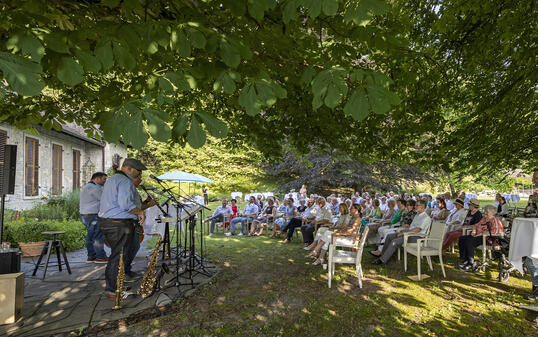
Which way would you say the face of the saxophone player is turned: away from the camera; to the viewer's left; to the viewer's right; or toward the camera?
to the viewer's right

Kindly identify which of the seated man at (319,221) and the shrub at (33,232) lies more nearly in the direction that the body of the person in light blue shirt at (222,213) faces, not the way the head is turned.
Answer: the shrub

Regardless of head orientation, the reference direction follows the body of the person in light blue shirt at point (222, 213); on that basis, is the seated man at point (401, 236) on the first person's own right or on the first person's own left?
on the first person's own left

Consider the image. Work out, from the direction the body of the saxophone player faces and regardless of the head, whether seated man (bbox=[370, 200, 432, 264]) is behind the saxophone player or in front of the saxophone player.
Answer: in front

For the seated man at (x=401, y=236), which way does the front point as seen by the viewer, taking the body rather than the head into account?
to the viewer's left

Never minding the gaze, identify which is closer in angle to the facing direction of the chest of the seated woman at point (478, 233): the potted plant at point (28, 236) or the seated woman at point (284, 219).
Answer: the potted plant

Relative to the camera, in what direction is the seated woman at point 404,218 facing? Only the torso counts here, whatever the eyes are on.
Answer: to the viewer's left

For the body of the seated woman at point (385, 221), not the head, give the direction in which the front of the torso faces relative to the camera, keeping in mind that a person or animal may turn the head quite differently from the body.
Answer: to the viewer's left

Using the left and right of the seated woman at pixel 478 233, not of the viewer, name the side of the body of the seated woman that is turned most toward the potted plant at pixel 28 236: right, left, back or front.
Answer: front

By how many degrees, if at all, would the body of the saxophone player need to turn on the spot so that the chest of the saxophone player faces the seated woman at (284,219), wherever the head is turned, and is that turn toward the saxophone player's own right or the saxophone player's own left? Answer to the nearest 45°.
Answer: approximately 45° to the saxophone player's own left

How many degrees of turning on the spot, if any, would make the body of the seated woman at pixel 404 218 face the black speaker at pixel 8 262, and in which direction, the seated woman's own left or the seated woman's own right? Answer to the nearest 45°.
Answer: approximately 45° to the seated woman's own left

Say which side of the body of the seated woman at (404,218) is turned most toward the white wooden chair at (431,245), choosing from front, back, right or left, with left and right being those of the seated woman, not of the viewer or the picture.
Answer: left

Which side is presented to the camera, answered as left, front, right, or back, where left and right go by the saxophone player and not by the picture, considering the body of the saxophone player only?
right

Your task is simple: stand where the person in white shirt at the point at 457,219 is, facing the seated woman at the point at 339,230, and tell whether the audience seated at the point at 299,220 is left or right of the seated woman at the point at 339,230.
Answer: right
